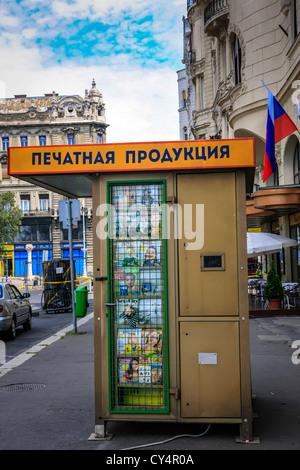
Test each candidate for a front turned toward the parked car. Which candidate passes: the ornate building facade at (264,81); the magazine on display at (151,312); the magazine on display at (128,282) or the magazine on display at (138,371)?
the ornate building facade

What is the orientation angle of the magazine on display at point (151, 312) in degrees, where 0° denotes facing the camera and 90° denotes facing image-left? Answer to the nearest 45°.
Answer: approximately 0°

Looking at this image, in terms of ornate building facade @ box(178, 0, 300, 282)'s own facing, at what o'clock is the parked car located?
The parked car is roughly at 12 o'clock from the ornate building facade.

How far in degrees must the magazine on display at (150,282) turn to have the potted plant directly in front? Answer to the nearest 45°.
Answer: approximately 180°

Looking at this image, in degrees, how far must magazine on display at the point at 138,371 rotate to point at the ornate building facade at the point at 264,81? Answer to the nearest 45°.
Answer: approximately 180°

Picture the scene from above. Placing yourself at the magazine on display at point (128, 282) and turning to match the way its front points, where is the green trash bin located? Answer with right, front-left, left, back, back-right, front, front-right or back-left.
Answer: back

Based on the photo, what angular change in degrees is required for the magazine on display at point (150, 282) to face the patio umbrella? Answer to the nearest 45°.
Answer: approximately 180°

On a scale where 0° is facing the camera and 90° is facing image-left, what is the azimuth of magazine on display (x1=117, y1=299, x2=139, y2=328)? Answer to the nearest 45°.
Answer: approximately 0°
